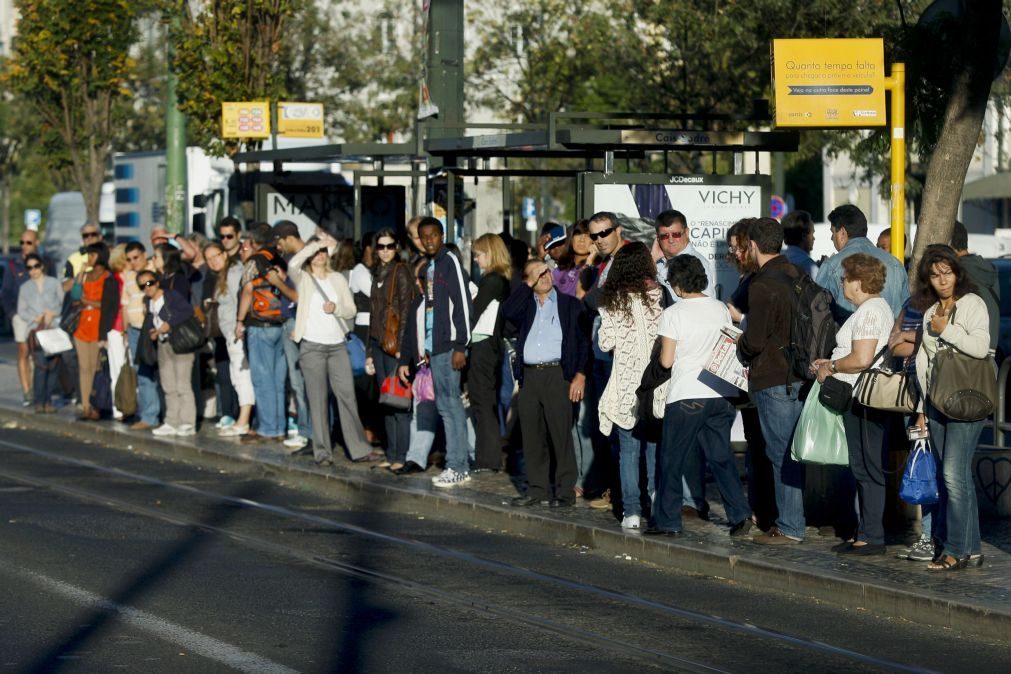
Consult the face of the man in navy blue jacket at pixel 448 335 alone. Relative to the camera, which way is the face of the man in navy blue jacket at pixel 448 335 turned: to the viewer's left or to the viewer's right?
to the viewer's left

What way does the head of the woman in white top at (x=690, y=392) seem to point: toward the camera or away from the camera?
away from the camera

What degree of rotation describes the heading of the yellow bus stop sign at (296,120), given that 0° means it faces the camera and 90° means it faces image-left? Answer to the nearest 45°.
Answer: approximately 0°

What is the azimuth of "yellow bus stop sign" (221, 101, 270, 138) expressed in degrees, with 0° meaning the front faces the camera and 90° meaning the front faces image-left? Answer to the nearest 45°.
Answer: approximately 0°

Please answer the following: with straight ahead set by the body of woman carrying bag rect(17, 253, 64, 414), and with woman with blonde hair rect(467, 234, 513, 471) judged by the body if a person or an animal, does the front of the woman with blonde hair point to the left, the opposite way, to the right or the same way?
to the right

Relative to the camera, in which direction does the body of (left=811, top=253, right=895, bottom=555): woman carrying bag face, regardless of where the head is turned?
to the viewer's left

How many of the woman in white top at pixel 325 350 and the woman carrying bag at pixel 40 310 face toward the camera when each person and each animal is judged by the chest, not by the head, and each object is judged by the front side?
2

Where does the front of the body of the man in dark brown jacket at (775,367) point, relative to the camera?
to the viewer's left

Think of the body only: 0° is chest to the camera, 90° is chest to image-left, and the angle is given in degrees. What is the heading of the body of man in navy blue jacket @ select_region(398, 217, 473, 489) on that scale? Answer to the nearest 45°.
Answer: approximately 45°

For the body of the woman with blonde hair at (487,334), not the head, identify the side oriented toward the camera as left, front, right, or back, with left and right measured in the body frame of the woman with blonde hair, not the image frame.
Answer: left
